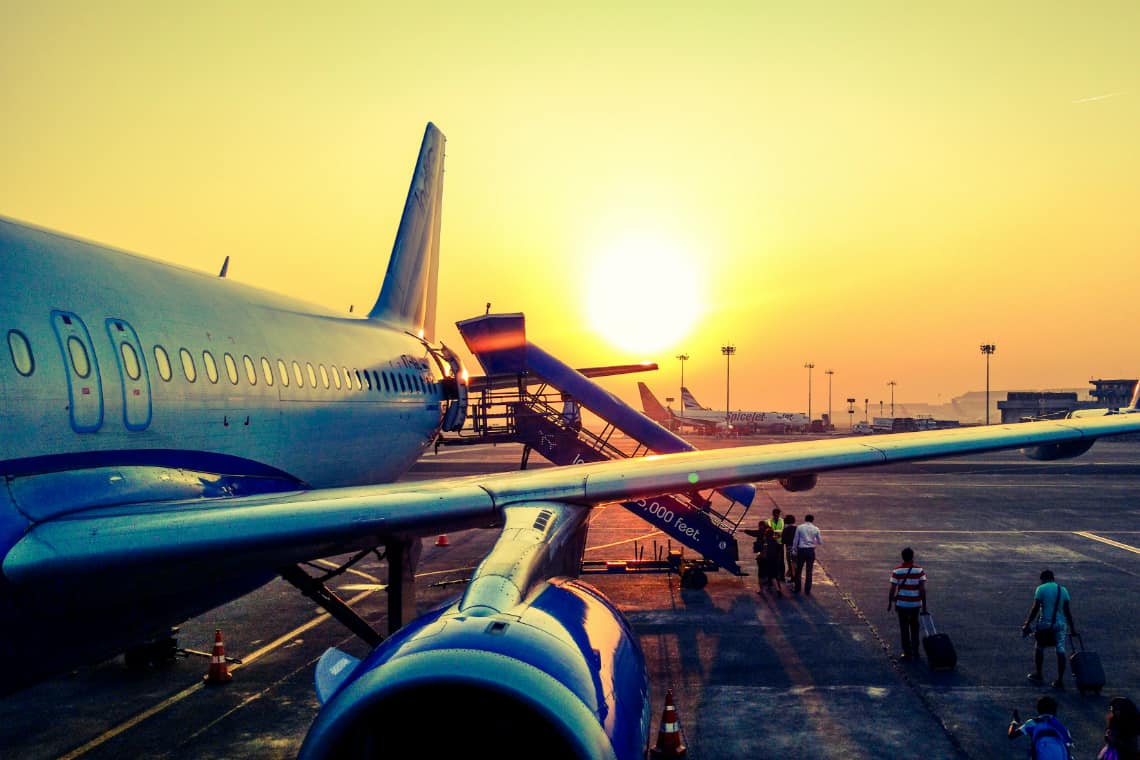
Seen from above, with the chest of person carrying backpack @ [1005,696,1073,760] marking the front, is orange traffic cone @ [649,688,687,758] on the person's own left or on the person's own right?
on the person's own left

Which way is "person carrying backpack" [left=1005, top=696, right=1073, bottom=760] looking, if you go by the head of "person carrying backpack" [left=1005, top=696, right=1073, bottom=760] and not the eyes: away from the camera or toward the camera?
away from the camera

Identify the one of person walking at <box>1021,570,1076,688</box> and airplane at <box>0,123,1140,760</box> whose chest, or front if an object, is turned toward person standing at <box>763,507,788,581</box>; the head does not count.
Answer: person walking at <box>1021,570,1076,688</box>

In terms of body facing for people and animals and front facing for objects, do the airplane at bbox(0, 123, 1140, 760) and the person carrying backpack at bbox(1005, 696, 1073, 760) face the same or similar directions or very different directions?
very different directions

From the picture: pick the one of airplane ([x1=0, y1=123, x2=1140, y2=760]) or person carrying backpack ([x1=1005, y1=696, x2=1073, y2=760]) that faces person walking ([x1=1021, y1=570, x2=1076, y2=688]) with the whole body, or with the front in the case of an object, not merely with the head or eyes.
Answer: the person carrying backpack

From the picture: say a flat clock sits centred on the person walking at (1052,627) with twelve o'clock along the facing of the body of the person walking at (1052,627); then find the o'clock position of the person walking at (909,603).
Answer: the person walking at (909,603) is roughly at 11 o'clock from the person walking at (1052,627).

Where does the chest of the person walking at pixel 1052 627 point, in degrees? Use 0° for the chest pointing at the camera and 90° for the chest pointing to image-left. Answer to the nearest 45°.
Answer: approximately 135°

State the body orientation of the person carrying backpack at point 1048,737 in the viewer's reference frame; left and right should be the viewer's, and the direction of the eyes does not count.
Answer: facing away from the viewer

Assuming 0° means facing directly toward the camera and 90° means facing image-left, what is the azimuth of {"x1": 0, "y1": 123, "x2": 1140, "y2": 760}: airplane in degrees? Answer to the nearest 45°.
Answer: approximately 45°
